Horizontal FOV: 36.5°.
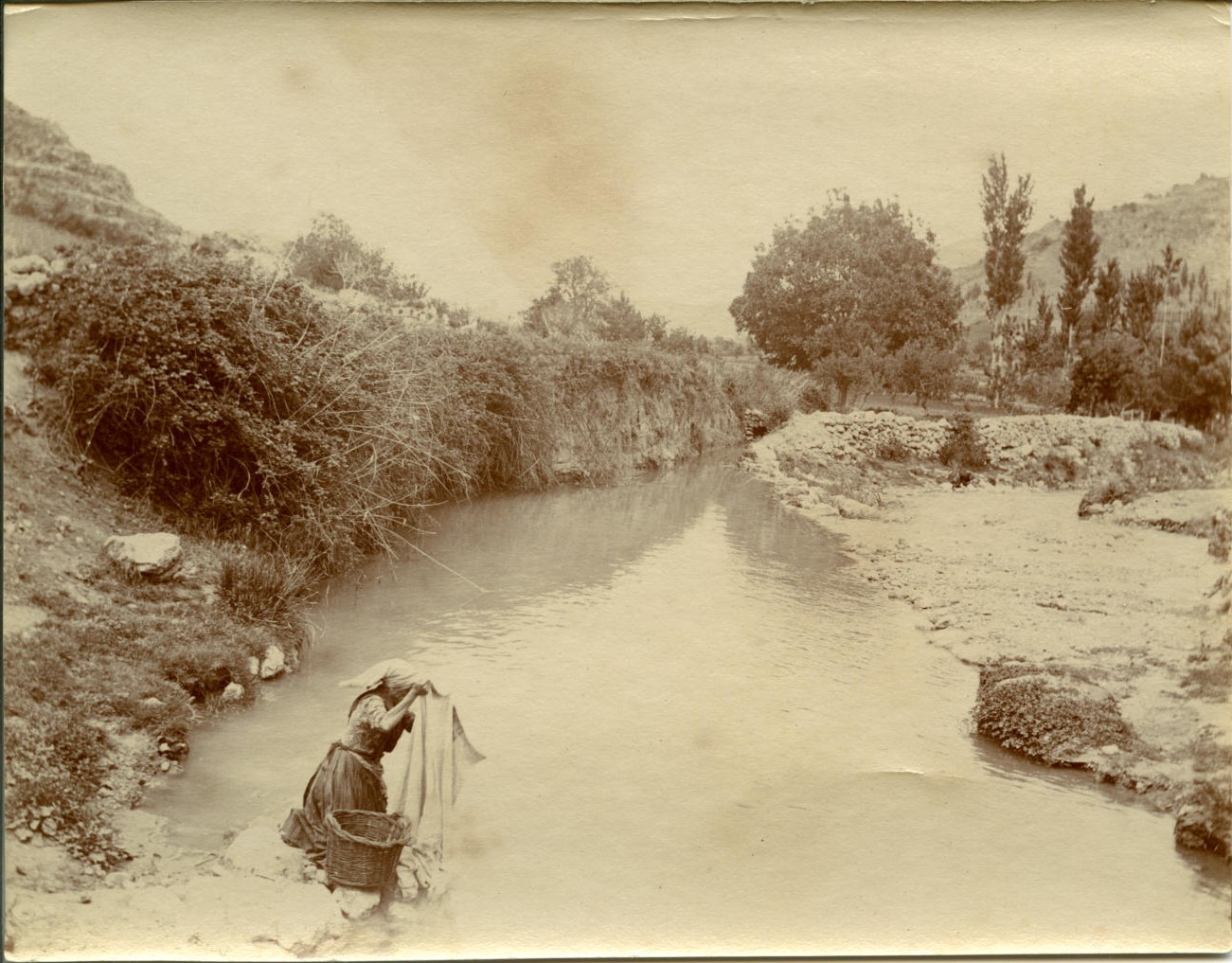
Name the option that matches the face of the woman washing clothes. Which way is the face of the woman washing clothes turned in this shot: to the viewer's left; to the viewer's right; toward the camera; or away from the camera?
to the viewer's right

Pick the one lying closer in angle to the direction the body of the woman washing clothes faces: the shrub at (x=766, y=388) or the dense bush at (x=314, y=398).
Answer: the shrub

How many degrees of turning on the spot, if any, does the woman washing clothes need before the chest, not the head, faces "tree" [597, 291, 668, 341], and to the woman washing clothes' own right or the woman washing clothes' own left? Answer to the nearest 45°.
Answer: approximately 45° to the woman washing clothes' own left

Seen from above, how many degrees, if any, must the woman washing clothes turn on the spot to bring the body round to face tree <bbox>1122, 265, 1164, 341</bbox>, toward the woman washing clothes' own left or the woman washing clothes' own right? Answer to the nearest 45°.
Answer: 0° — they already face it

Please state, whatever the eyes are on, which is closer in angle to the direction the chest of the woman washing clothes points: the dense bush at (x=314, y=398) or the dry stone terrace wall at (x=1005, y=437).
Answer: the dry stone terrace wall

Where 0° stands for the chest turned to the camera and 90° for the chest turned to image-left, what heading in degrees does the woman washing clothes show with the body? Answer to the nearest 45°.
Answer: approximately 270°
